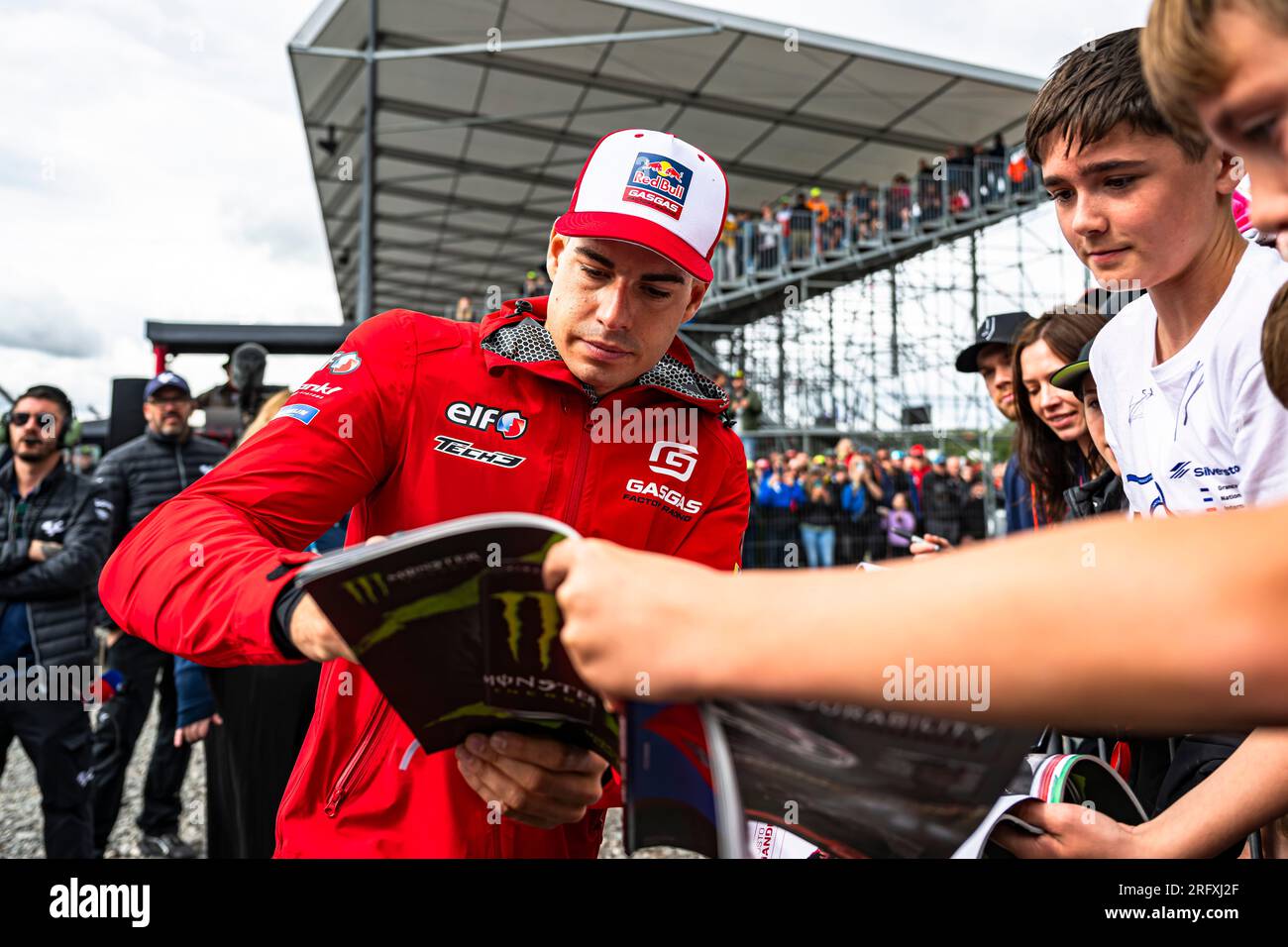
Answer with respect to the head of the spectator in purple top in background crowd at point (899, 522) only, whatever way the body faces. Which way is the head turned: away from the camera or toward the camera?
toward the camera

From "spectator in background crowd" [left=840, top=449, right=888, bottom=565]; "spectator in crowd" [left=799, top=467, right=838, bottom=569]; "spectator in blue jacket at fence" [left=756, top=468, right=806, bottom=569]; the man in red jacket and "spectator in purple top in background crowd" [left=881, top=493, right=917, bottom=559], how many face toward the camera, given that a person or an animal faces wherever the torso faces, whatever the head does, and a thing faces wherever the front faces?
5

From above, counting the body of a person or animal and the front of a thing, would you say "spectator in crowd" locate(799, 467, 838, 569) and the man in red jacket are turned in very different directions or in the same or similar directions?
same or similar directions

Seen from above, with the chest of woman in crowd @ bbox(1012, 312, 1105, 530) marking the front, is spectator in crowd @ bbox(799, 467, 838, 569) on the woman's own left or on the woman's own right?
on the woman's own right

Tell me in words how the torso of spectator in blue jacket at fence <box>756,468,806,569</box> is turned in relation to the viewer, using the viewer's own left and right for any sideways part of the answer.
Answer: facing the viewer

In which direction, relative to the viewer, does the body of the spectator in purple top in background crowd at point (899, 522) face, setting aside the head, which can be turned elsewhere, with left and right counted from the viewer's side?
facing the viewer

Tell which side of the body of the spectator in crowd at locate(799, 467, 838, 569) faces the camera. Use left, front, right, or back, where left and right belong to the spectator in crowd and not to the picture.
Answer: front

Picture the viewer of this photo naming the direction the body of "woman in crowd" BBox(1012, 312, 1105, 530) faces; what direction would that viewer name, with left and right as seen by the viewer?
facing the viewer and to the left of the viewer
